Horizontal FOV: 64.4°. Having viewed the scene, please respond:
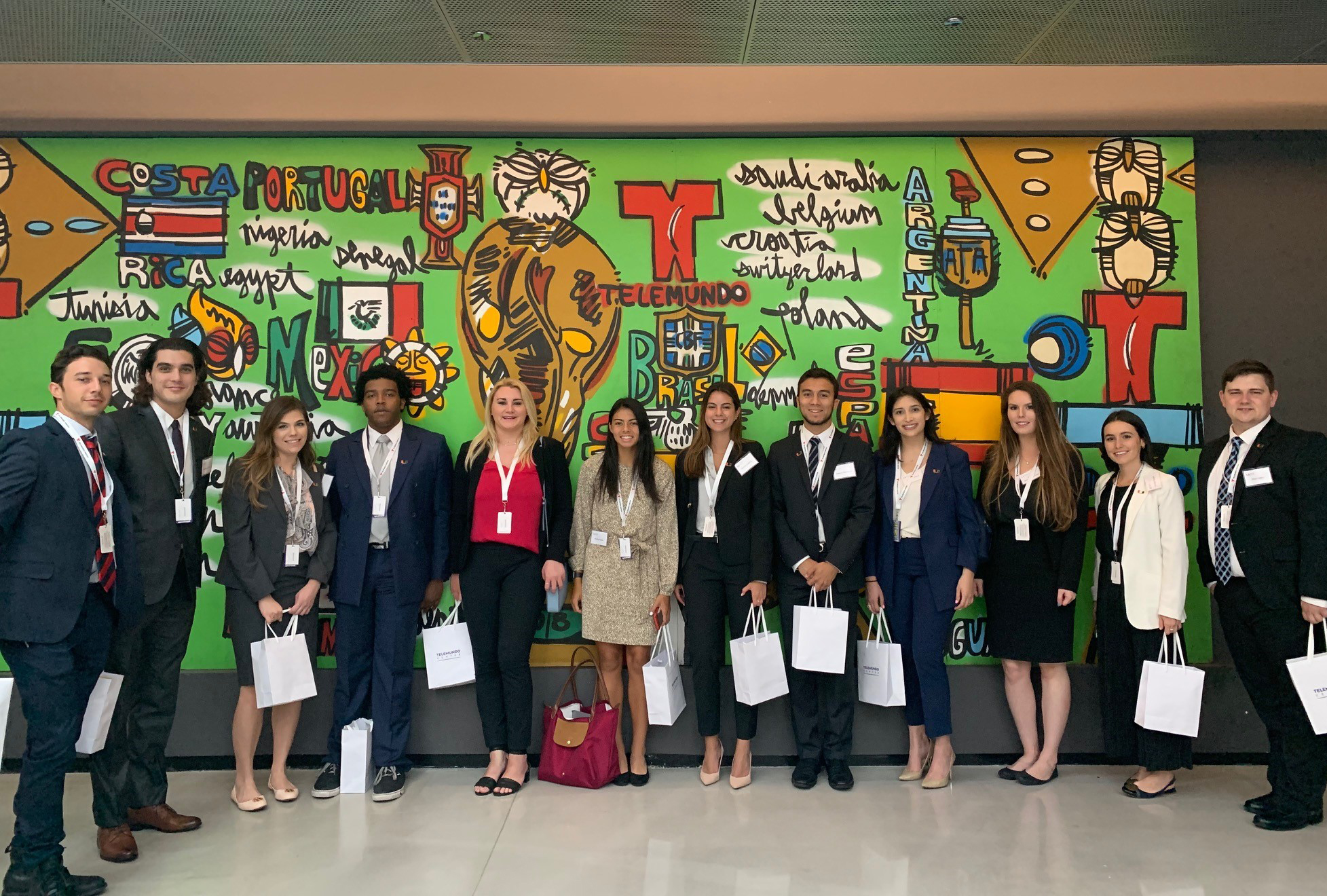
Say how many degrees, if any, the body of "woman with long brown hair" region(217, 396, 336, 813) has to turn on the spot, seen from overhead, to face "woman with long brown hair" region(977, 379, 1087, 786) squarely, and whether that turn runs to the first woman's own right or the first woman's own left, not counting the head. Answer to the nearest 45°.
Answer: approximately 45° to the first woman's own left

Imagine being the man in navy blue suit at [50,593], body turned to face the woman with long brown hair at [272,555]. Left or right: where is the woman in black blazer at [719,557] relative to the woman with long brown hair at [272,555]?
right

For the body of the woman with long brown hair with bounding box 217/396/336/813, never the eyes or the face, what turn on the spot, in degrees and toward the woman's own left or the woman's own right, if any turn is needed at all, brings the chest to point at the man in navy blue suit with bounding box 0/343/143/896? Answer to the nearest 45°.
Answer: approximately 90° to the woman's own right

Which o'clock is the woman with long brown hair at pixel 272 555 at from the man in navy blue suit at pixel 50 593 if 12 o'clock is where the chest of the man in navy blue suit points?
The woman with long brown hair is roughly at 9 o'clock from the man in navy blue suit.

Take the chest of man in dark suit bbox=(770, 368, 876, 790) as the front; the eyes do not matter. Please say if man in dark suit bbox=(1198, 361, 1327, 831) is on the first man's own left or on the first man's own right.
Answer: on the first man's own left

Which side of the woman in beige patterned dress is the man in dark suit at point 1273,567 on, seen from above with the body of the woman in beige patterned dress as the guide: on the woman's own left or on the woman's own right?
on the woman's own left
